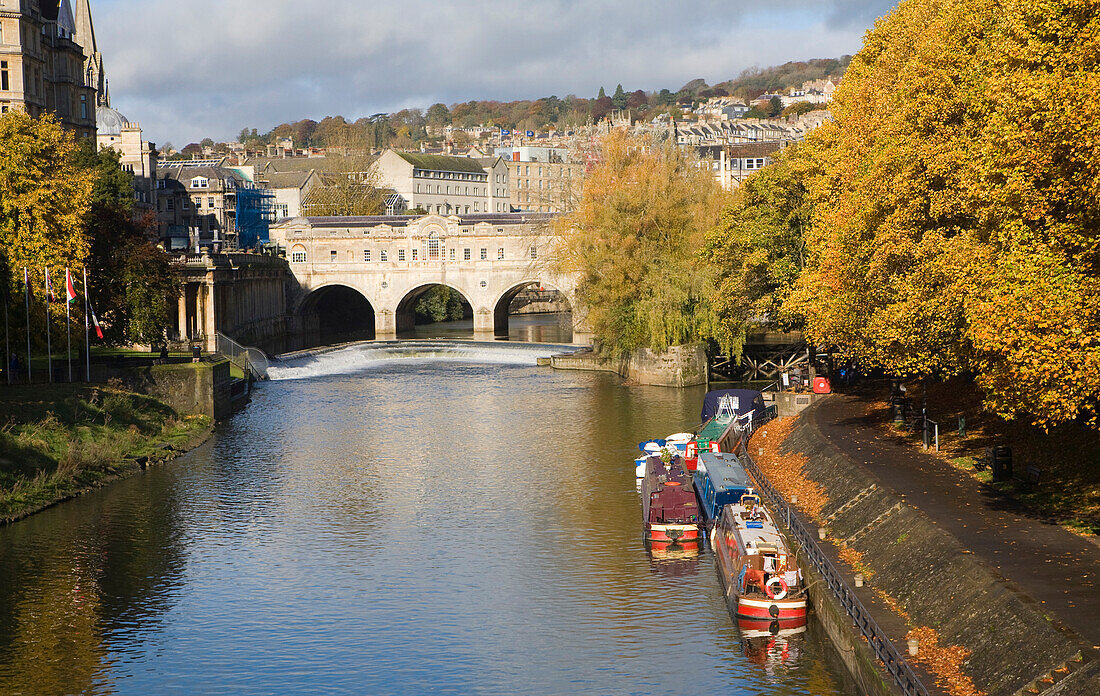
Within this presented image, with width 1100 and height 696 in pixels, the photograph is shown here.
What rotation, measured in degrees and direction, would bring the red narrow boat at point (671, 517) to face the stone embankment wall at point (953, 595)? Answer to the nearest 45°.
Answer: approximately 135° to its right

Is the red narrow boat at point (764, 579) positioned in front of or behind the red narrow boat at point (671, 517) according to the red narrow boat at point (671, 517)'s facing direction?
behind

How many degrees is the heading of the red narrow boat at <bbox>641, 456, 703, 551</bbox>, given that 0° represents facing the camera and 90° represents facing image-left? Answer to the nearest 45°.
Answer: approximately 180°

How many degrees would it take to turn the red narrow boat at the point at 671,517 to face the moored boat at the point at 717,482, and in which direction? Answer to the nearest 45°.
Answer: approximately 45° to its right
